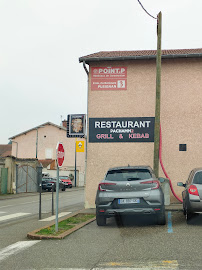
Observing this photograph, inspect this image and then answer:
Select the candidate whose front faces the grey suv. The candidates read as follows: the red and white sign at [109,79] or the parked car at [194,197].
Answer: the red and white sign

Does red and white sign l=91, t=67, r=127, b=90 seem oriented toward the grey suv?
yes

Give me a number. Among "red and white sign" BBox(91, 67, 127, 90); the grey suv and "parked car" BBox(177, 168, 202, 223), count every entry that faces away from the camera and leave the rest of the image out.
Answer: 2

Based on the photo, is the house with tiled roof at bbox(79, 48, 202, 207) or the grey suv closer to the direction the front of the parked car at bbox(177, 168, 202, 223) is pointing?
the house with tiled roof

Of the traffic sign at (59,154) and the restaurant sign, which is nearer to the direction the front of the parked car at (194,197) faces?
the restaurant sign

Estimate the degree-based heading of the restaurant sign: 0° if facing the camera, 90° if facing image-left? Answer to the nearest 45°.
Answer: approximately 0°

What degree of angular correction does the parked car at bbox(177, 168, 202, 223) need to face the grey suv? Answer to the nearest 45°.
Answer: approximately 90° to its left

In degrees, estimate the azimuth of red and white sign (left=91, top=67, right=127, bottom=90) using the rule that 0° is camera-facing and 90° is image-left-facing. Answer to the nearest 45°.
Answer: approximately 0°

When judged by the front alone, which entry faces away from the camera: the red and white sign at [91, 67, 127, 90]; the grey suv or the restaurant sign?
the grey suv

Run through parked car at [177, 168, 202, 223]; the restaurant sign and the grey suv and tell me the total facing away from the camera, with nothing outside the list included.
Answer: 2

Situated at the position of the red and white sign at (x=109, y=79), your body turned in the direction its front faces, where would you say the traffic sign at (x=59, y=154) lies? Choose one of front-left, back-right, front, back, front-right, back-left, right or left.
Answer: front

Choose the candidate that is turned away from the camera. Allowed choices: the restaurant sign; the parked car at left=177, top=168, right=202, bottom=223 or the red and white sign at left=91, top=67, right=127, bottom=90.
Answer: the parked car

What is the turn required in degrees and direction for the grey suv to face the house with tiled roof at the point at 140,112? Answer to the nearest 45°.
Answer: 0° — it already faces it

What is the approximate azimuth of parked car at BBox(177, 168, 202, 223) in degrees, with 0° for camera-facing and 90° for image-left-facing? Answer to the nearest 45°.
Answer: approximately 180°

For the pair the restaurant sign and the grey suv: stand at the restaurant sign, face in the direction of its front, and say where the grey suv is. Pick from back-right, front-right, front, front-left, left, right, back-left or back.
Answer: front

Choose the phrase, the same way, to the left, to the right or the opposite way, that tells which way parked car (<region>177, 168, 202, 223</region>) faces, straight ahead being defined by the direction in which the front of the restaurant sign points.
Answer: the opposite way

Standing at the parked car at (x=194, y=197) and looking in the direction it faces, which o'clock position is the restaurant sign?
The restaurant sign is roughly at 11 o'clock from the parked car.

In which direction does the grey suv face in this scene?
away from the camera
